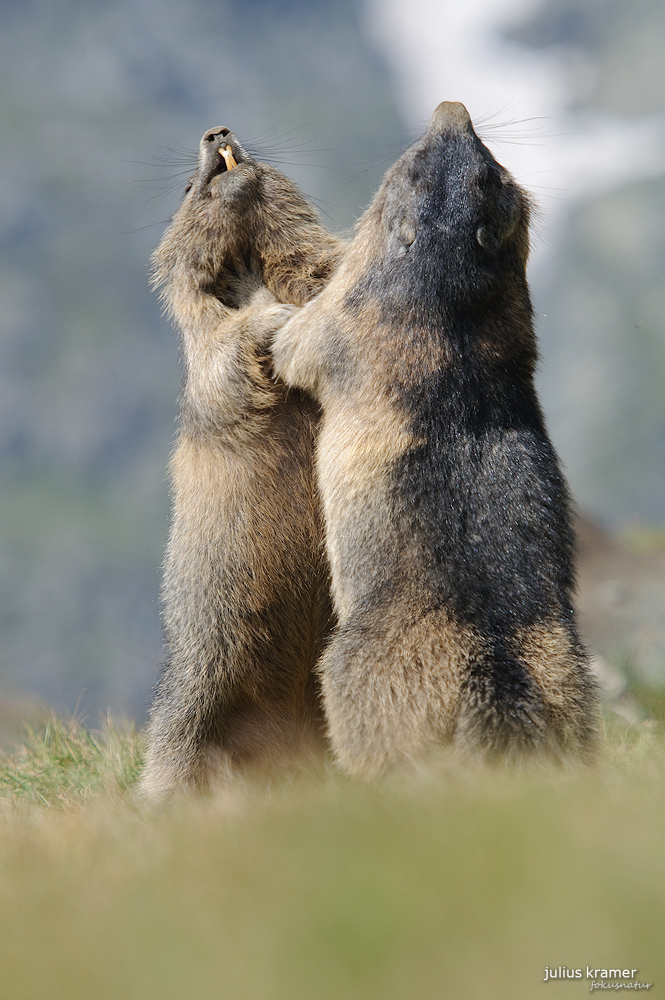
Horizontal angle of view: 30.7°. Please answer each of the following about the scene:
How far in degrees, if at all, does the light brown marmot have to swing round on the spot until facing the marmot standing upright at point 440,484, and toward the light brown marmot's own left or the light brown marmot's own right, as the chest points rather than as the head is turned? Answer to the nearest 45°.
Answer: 0° — it already faces it

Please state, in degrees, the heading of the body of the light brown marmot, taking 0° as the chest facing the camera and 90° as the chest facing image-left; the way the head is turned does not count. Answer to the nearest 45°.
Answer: approximately 315°
